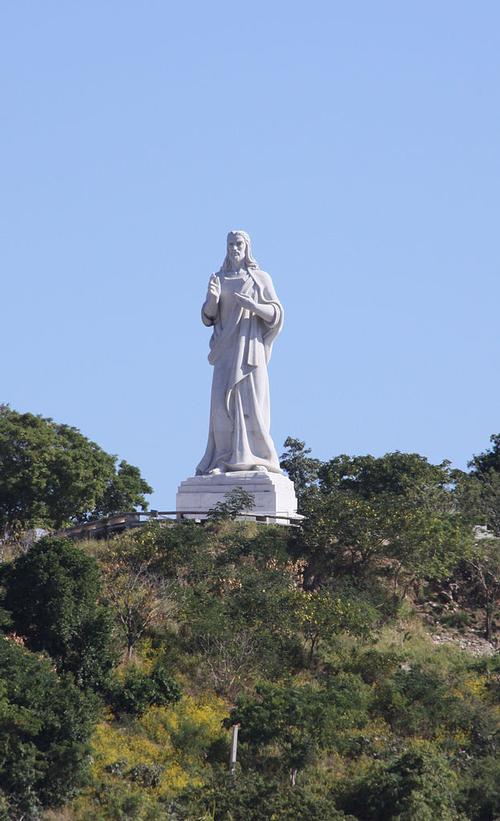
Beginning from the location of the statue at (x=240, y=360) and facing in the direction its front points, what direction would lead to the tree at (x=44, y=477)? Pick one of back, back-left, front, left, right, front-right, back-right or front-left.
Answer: back-right

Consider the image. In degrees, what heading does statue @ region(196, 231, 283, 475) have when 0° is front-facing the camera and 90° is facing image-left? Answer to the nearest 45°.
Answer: approximately 0°

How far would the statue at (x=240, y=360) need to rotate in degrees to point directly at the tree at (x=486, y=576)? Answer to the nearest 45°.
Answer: approximately 90° to its left
